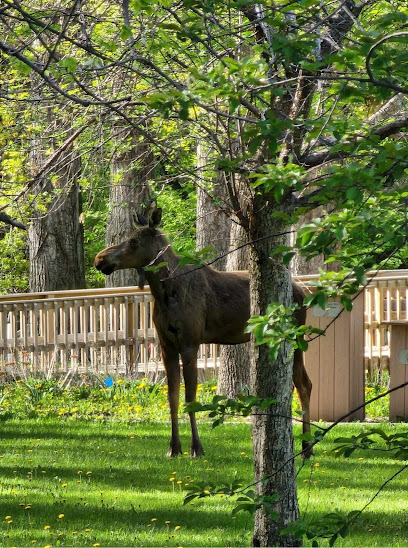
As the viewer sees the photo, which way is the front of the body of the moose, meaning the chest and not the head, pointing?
to the viewer's left

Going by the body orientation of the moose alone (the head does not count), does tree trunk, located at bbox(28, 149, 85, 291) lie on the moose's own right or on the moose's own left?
on the moose's own right

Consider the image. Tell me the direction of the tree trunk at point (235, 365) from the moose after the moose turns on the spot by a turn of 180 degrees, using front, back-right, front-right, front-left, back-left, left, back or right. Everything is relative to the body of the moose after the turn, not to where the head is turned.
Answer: left

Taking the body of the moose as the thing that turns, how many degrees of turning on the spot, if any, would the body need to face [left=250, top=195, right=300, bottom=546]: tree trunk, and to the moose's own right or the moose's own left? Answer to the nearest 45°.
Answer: approximately 90° to the moose's own left
